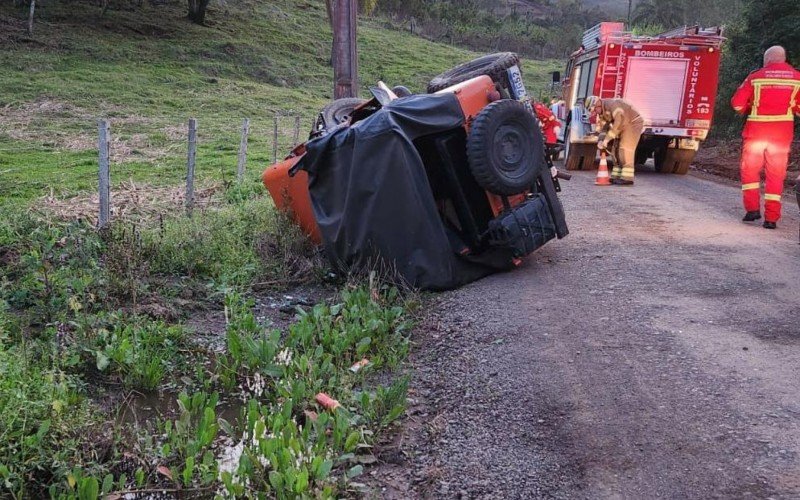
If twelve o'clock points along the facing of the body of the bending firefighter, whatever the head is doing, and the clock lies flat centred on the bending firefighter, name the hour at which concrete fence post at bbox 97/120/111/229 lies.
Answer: The concrete fence post is roughly at 10 o'clock from the bending firefighter.

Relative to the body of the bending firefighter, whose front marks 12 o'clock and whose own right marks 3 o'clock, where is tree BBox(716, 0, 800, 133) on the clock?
The tree is roughly at 4 o'clock from the bending firefighter.

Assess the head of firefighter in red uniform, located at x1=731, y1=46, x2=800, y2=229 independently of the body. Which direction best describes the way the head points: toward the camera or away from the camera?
away from the camera

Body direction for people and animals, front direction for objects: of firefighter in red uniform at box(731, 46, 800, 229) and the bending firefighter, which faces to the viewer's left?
the bending firefighter

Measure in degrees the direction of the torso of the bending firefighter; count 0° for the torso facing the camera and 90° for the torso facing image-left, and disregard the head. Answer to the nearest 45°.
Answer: approximately 90°

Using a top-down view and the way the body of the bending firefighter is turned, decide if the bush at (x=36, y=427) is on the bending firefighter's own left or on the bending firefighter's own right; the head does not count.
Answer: on the bending firefighter's own left

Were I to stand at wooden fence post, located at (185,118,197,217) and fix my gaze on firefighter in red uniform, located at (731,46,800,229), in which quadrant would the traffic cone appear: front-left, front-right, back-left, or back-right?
front-left

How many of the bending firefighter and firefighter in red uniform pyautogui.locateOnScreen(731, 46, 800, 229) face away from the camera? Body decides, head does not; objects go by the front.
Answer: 1

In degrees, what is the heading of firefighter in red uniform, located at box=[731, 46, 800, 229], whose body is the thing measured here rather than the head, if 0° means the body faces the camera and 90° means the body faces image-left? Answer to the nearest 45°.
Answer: approximately 180°

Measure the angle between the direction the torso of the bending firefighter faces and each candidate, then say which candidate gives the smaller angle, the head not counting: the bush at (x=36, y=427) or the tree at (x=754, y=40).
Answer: the bush

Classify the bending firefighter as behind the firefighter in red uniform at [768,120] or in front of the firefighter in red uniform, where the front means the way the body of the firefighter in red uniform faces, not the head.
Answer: in front

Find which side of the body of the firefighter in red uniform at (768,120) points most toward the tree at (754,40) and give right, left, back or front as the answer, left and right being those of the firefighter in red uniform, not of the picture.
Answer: front

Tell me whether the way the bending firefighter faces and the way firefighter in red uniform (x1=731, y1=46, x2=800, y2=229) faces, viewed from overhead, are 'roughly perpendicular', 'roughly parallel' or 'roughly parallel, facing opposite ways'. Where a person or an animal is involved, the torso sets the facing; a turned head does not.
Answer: roughly perpendicular

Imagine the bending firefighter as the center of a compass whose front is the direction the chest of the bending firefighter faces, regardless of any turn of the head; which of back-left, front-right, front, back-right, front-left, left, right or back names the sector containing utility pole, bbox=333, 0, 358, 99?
front-left
